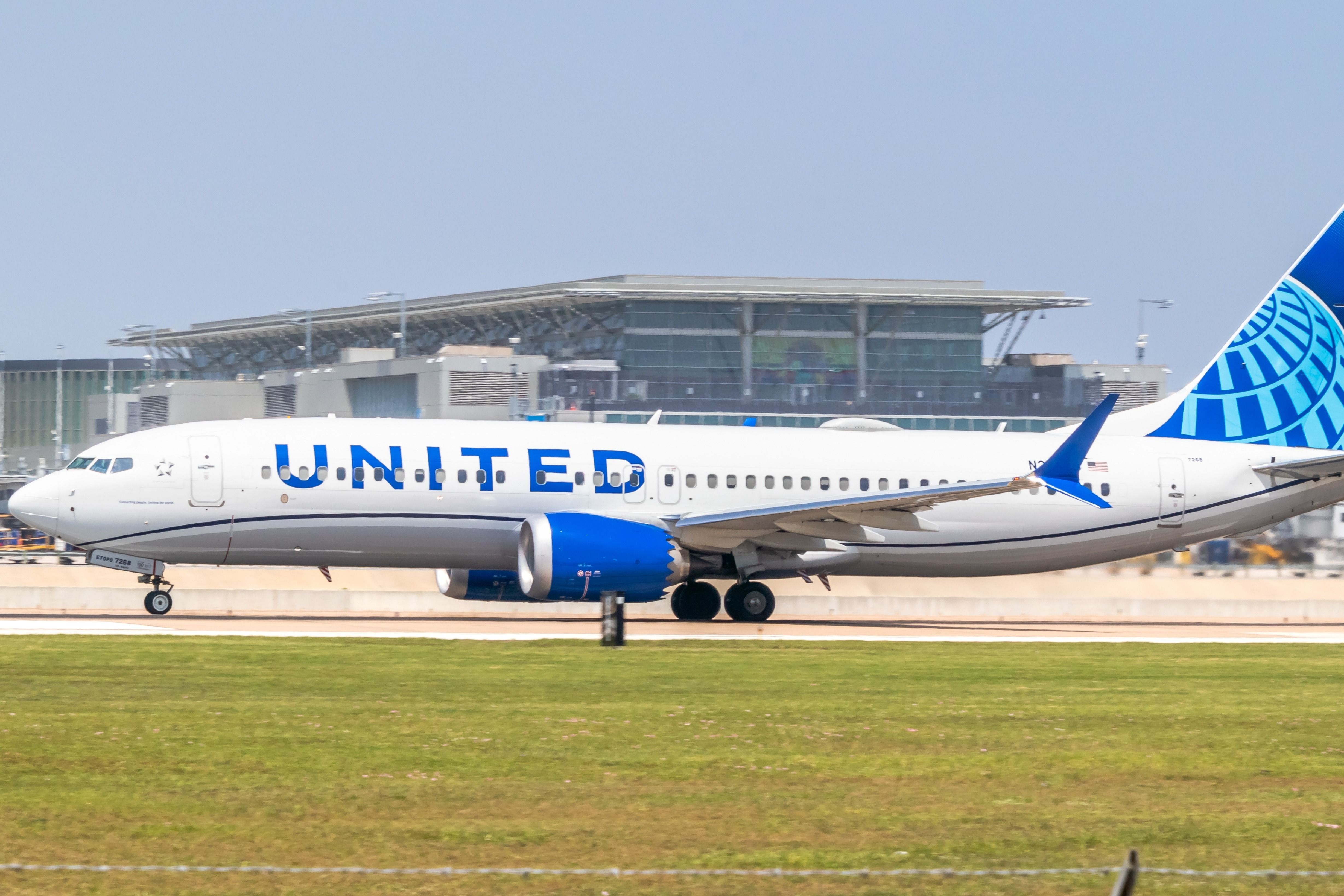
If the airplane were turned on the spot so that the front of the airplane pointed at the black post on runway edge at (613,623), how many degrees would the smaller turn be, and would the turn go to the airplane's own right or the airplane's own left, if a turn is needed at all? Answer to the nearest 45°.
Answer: approximately 90° to the airplane's own left

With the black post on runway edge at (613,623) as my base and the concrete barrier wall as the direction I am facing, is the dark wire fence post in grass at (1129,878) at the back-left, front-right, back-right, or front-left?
back-right

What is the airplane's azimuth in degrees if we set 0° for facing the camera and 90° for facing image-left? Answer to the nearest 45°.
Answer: approximately 90°

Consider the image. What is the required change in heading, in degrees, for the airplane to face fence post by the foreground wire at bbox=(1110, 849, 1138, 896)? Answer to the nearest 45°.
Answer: approximately 90° to its left
